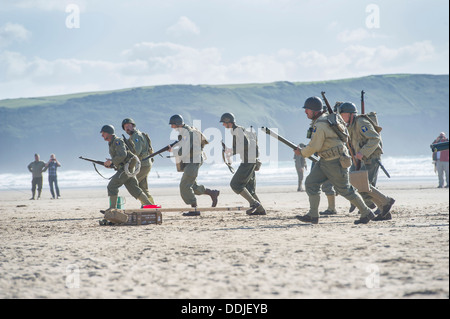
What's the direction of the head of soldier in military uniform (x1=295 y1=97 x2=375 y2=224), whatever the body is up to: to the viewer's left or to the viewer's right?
to the viewer's left

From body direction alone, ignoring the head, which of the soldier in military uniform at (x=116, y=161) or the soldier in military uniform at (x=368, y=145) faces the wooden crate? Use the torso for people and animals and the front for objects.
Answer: the soldier in military uniform at (x=368, y=145)

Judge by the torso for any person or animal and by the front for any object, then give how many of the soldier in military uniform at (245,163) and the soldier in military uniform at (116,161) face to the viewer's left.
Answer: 2

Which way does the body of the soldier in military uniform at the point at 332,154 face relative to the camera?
to the viewer's left

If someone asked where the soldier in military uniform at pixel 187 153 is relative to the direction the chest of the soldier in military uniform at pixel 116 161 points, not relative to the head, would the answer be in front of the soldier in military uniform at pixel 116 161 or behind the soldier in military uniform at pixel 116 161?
behind

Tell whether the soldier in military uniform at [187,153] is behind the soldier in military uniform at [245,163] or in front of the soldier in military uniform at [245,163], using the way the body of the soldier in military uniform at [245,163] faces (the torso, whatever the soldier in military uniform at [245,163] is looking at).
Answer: in front

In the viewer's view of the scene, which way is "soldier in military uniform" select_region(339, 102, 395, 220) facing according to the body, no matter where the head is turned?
to the viewer's left

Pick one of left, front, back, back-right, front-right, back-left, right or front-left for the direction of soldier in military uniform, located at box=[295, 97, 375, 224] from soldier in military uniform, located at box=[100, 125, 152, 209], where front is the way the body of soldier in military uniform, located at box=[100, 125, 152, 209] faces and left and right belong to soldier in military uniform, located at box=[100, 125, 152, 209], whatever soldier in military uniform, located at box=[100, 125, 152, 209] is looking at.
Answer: back-left

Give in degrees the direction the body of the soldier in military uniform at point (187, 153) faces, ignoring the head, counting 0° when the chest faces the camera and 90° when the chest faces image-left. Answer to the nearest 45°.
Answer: approximately 90°

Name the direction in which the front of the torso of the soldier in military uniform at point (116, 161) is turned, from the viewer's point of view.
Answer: to the viewer's left

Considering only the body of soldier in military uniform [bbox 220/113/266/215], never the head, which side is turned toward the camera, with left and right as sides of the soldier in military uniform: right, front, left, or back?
left
